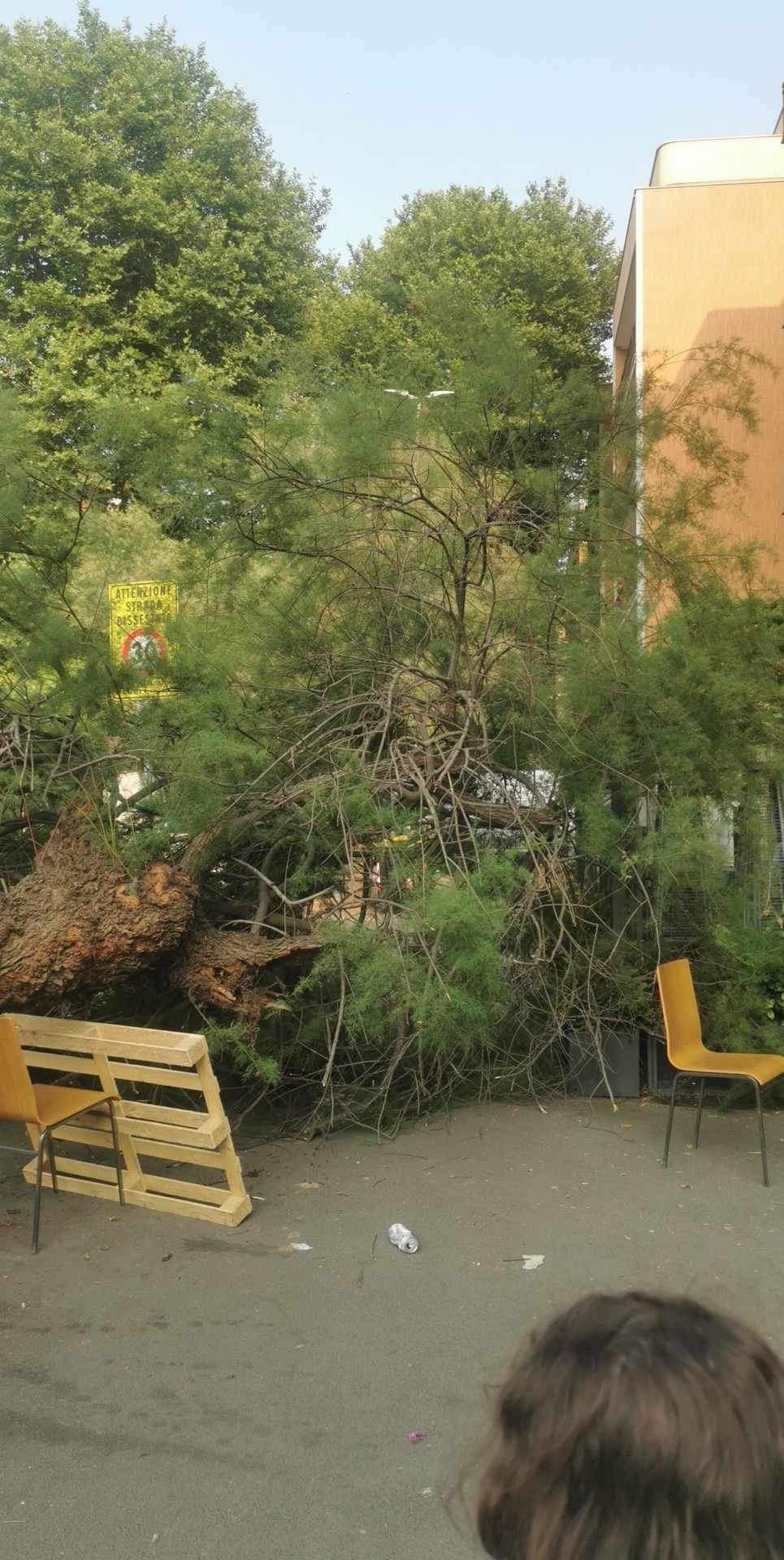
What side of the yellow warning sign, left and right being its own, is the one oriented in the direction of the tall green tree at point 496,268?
back

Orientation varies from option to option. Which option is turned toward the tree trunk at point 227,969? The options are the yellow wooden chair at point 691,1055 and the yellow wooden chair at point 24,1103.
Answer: the yellow wooden chair at point 24,1103

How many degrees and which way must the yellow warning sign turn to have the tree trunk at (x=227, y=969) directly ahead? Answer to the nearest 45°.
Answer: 0° — it already faces it

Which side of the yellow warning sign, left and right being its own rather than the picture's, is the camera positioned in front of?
front

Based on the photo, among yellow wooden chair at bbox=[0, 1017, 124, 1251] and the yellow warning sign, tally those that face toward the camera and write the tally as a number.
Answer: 1

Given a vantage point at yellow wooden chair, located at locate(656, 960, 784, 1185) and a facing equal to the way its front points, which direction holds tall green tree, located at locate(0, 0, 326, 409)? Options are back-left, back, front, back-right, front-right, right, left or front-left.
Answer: back

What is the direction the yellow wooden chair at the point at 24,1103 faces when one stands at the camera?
facing away from the viewer and to the right of the viewer

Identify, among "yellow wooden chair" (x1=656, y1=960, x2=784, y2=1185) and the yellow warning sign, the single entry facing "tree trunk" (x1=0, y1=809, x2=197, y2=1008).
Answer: the yellow warning sign

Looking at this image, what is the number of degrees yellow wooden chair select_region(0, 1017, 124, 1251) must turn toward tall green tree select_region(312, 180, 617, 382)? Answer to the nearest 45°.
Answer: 0° — it already faces it

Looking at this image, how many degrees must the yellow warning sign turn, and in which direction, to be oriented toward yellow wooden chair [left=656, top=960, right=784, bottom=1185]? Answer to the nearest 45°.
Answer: approximately 45° to its left

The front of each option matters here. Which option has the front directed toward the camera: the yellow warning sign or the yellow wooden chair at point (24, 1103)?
the yellow warning sign
